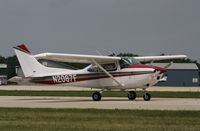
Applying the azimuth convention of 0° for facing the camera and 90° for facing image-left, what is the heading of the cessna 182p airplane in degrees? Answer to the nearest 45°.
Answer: approximately 315°
